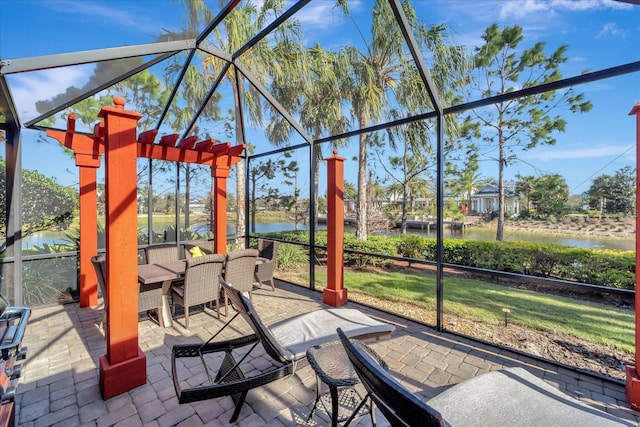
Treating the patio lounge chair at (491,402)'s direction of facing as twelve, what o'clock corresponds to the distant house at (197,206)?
The distant house is roughly at 8 o'clock from the patio lounge chair.

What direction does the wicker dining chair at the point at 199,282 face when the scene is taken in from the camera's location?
facing away from the viewer and to the left of the viewer

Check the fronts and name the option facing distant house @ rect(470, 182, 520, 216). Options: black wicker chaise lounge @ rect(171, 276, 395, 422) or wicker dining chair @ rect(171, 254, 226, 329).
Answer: the black wicker chaise lounge

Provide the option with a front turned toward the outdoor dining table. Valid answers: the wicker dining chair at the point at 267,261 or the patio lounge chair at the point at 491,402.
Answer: the wicker dining chair

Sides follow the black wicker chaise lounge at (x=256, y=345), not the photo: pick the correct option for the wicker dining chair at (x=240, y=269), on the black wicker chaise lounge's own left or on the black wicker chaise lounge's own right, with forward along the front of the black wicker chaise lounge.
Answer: on the black wicker chaise lounge's own left

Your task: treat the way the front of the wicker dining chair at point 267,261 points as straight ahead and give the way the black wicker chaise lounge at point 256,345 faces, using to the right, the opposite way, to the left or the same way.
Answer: the opposite way

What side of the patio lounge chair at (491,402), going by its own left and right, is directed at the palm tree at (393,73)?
left

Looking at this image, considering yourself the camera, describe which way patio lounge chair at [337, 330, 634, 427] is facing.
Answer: facing away from the viewer and to the right of the viewer
